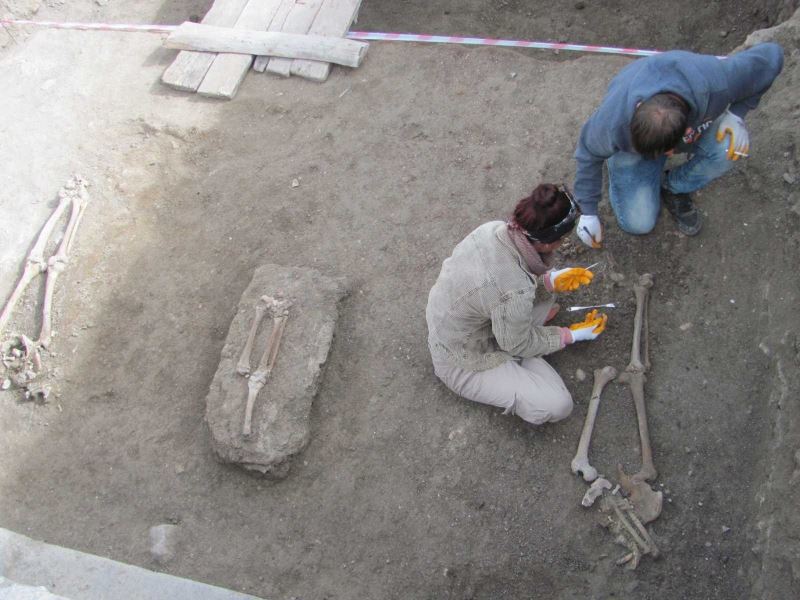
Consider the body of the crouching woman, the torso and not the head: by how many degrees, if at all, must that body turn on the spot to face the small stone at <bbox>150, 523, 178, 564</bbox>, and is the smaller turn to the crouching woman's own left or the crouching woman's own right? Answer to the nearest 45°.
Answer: approximately 180°

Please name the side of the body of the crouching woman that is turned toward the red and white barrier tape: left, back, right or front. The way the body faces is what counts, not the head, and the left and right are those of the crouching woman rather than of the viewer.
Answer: left

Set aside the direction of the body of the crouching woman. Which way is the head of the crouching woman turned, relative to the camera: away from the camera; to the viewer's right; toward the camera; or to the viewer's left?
to the viewer's right

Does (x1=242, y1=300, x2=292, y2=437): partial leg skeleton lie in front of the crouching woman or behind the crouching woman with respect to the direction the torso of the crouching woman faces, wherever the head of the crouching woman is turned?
behind

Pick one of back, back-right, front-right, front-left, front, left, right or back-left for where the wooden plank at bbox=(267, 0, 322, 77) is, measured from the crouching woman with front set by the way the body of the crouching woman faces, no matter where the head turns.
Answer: left

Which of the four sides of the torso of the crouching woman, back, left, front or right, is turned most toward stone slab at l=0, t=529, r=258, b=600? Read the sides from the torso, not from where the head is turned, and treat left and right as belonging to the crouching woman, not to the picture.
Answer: back

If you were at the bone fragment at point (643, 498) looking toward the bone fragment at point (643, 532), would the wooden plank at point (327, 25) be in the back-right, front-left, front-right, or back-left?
back-right

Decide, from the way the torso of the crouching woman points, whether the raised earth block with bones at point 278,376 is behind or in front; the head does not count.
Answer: behind

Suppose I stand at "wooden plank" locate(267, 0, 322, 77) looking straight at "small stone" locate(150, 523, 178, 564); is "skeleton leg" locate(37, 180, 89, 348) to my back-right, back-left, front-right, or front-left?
front-right

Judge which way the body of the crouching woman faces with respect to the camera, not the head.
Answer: to the viewer's right

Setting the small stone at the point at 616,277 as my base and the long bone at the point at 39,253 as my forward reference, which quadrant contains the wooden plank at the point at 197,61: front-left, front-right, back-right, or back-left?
front-right
